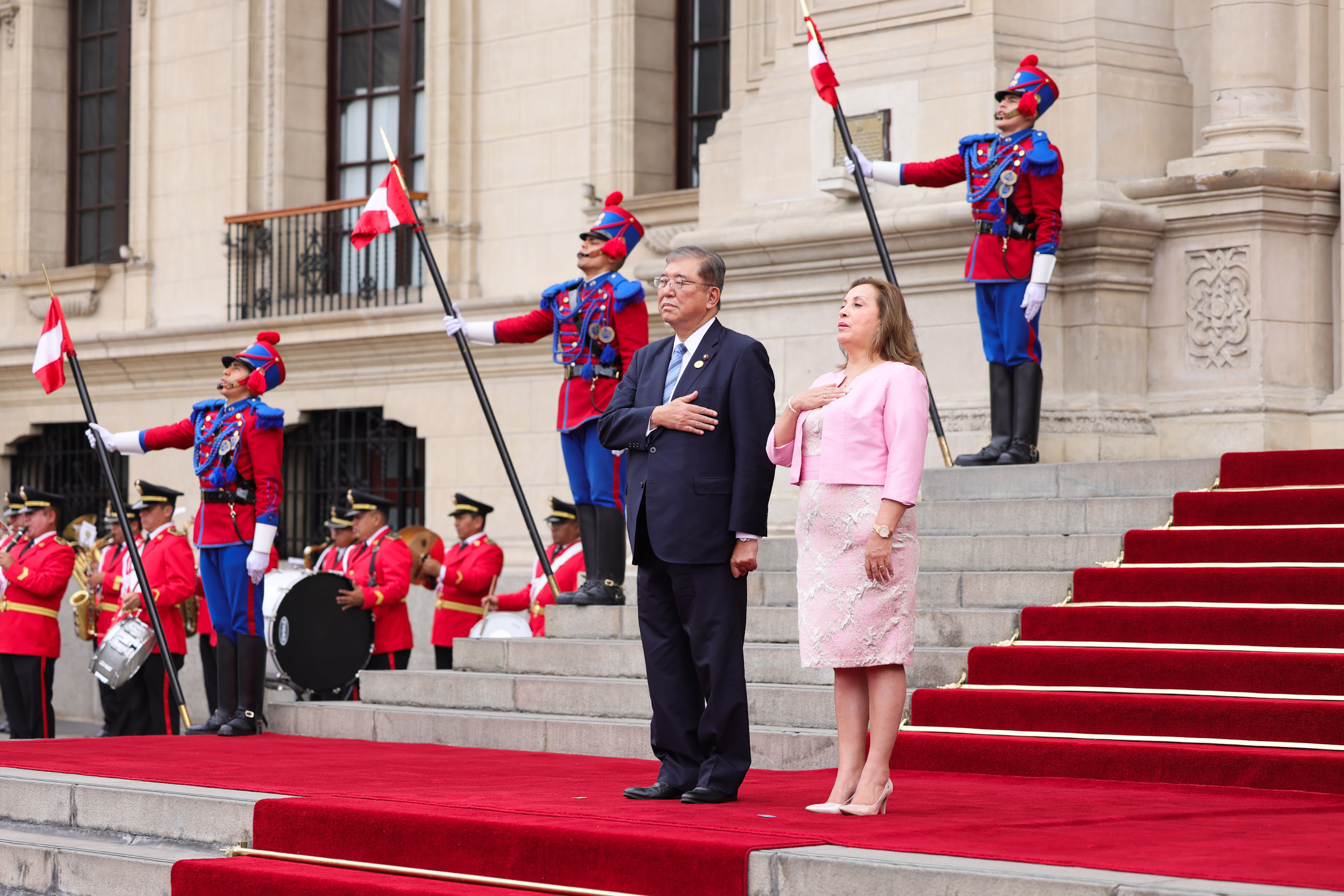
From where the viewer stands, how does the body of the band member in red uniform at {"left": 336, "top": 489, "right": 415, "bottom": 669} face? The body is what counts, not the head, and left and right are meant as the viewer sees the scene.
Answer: facing to the left of the viewer

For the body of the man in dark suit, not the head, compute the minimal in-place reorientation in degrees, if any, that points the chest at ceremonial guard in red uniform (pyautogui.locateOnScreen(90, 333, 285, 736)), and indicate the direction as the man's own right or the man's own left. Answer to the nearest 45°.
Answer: approximately 90° to the man's own right

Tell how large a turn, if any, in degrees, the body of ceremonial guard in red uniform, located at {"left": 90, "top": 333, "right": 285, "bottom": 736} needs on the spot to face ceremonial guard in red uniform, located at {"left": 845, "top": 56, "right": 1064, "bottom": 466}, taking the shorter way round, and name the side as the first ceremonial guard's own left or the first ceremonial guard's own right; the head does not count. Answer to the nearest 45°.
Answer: approximately 135° to the first ceremonial guard's own left

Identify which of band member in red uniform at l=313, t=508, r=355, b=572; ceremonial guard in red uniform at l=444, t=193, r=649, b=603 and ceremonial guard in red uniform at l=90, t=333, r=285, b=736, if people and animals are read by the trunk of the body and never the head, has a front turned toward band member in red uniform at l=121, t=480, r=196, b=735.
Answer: band member in red uniform at l=313, t=508, r=355, b=572

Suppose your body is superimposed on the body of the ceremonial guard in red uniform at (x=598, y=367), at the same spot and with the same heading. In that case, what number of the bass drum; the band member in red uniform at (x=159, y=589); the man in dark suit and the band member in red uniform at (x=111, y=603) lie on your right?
3
